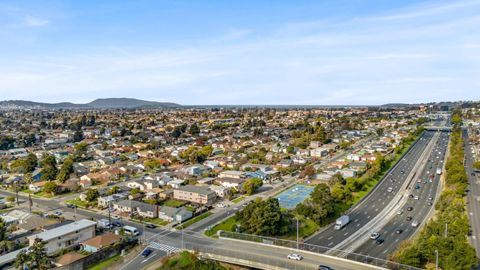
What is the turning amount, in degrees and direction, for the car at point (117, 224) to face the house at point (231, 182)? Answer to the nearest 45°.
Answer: approximately 90° to its left

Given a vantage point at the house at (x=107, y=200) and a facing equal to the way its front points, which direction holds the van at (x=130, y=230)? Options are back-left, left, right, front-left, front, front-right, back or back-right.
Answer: front-left

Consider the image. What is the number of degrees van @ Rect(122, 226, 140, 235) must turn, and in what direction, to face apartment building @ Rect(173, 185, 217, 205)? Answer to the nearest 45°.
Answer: approximately 90° to its left

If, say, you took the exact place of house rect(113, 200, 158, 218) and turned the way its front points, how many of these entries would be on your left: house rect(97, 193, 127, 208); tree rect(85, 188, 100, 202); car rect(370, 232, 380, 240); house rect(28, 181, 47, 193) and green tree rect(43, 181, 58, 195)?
1

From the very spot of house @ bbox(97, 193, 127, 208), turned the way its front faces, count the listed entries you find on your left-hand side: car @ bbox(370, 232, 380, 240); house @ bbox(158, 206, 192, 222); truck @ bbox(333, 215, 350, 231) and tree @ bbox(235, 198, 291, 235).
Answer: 4

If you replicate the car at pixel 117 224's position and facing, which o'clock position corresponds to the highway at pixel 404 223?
The highway is roughly at 11 o'clock from the car.

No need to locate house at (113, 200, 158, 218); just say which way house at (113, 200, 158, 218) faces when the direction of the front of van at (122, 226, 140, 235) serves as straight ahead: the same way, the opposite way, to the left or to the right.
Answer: to the right

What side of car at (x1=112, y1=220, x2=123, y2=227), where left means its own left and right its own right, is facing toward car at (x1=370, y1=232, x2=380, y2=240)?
front

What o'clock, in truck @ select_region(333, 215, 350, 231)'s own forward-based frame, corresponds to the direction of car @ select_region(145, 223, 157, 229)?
The car is roughly at 1 o'clock from the truck.

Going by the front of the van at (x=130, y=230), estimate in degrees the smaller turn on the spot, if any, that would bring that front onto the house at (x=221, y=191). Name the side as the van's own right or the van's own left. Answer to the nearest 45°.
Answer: approximately 90° to the van's own left

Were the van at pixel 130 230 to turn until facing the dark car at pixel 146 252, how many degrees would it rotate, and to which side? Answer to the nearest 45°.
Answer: approximately 45° to its right

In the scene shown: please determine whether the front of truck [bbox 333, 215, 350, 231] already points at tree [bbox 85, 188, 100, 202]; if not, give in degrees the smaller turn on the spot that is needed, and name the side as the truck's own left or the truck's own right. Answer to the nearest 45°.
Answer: approximately 45° to the truck's own right

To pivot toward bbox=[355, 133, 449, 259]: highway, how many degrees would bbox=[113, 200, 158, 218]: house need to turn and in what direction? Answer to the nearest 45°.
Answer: approximately 90° to its left

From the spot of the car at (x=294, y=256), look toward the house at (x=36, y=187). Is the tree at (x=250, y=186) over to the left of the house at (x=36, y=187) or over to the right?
right

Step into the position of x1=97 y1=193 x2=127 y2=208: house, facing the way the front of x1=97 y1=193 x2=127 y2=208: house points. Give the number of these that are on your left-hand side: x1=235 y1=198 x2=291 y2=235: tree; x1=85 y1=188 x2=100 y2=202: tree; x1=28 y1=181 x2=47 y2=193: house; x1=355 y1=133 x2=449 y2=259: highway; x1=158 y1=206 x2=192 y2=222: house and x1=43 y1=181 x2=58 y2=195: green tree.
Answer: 3
